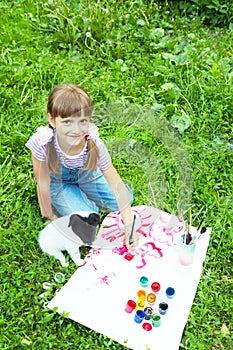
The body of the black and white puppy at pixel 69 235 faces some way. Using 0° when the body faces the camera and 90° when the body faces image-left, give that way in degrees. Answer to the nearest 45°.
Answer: approximately 270°

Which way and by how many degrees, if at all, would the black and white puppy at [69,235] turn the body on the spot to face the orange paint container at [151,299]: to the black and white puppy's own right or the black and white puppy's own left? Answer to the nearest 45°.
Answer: approximately 45° to the black and white puppy's own right

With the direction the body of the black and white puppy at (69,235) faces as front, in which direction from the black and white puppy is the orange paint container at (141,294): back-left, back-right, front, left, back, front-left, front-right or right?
front-right

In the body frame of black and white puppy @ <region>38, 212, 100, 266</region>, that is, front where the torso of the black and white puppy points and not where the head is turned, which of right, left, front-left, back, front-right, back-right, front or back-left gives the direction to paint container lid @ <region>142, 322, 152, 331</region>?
front-right

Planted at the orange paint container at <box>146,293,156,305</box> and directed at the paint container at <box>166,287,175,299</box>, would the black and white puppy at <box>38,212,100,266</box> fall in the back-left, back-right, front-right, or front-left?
back-left

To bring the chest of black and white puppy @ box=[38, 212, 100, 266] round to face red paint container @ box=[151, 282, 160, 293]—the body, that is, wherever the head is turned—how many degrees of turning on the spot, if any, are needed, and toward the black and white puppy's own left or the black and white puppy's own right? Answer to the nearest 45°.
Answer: approximately 45° to the black and white puppy's own right
